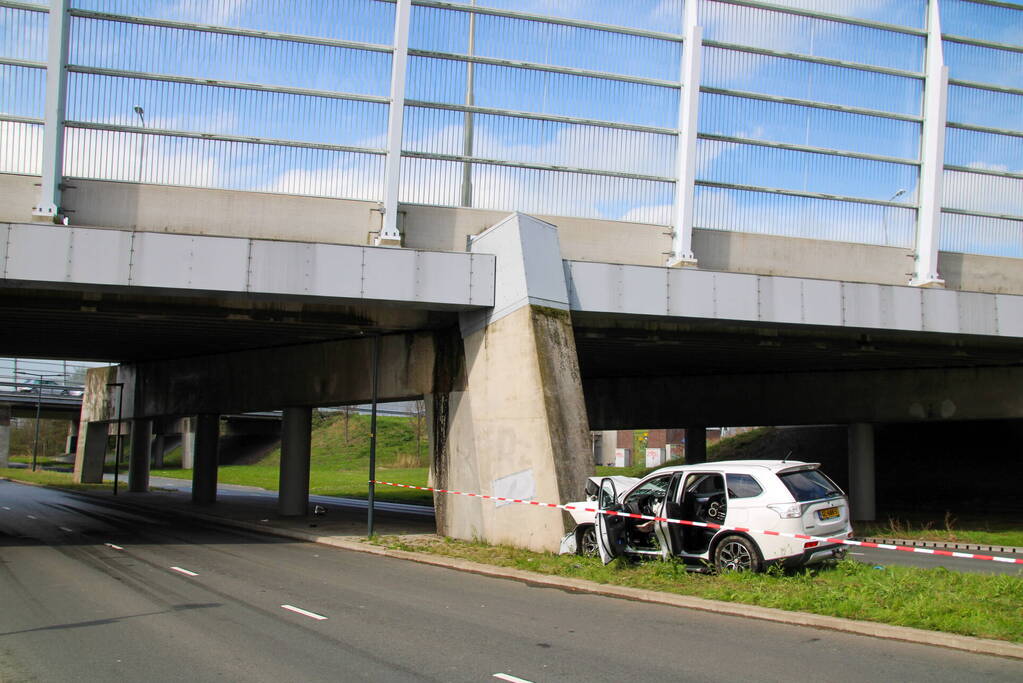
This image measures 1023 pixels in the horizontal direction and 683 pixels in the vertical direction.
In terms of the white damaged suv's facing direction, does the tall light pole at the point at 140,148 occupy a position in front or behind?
in front

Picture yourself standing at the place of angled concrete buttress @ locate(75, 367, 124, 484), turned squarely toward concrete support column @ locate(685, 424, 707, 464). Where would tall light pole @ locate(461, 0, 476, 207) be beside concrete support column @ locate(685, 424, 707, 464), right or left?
right

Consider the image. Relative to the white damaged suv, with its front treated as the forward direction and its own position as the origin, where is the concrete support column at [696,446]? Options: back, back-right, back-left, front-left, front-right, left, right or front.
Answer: front-right

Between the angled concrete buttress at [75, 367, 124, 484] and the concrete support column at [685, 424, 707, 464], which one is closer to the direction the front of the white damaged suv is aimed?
the angled concrete buttress

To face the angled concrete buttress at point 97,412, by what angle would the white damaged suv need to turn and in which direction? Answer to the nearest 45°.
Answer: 0° — it already faces it

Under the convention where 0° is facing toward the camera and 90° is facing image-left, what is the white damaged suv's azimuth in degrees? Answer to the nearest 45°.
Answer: approximately 135°

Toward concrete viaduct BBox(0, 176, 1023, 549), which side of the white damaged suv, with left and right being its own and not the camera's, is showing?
front
